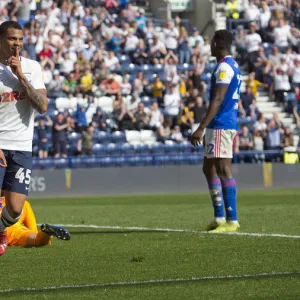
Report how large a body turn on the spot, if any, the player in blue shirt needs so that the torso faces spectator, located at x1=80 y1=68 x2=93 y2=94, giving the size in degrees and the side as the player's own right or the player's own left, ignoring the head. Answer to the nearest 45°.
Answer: approximately 90° to the player's own right

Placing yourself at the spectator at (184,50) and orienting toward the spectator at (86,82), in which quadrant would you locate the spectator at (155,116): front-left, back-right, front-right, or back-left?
front-left

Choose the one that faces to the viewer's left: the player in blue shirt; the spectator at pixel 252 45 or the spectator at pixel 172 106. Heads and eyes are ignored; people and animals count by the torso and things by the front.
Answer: the player in blue shirt

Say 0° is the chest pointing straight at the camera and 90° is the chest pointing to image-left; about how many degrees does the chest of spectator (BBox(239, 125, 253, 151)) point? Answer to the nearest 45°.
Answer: approximately 0°

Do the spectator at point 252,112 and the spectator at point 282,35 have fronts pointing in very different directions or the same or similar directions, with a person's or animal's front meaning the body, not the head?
same or similar directions

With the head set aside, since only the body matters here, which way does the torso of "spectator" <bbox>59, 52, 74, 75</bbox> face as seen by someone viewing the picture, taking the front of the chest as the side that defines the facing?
toward the camera

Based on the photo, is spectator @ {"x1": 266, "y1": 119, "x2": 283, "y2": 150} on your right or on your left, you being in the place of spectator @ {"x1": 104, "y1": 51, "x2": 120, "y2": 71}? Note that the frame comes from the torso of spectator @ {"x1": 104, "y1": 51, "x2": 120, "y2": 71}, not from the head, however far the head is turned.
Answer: on your left

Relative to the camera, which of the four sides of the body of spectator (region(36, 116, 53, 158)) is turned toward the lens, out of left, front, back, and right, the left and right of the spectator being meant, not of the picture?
front

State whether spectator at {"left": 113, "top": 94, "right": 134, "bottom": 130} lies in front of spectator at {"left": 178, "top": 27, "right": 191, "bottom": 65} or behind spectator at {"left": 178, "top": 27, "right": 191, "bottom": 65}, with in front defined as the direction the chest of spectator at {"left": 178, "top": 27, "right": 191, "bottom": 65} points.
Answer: in front

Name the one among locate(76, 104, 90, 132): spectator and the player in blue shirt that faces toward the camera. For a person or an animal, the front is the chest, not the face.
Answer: the spectator

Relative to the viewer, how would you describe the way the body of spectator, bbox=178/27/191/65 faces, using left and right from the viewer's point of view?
facing the viewer

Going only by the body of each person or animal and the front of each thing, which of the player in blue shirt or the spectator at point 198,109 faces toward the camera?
the spectator

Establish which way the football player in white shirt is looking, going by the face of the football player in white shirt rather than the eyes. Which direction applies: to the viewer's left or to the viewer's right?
to the viewer's right

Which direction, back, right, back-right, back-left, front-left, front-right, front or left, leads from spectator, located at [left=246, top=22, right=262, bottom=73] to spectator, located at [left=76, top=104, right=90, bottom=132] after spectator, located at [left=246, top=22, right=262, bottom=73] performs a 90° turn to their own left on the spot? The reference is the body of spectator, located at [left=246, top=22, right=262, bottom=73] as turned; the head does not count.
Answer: back-right

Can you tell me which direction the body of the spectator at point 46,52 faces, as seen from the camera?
toward the camera
